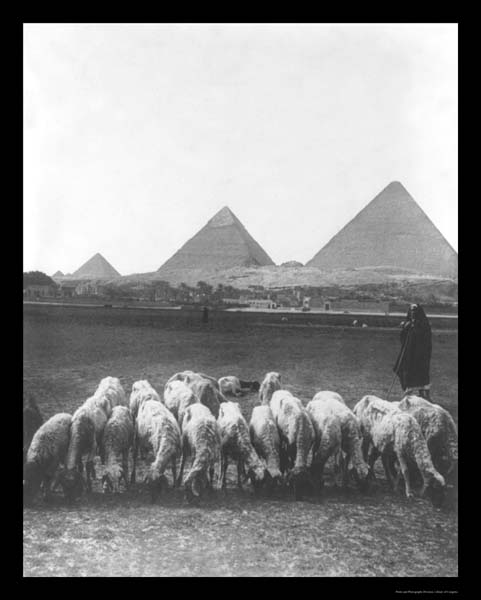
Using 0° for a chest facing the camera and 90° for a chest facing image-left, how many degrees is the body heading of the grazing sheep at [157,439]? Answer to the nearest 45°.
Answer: approximately 0°

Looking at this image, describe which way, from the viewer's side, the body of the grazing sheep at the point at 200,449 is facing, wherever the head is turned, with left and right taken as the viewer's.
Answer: facing the viewer

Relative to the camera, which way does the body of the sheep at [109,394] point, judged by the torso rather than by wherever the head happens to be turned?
toward the camera

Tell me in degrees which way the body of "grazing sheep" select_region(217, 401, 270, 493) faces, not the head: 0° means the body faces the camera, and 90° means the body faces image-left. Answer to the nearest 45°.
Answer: approximately 315°

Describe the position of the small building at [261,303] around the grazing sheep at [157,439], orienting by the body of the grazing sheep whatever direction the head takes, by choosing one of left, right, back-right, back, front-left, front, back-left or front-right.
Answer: back-left

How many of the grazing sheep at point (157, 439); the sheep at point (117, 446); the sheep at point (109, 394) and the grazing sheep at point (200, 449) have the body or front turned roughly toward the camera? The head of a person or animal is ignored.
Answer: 4

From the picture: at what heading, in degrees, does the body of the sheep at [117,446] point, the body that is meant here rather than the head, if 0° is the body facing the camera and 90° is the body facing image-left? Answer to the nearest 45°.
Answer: approximately 0°
